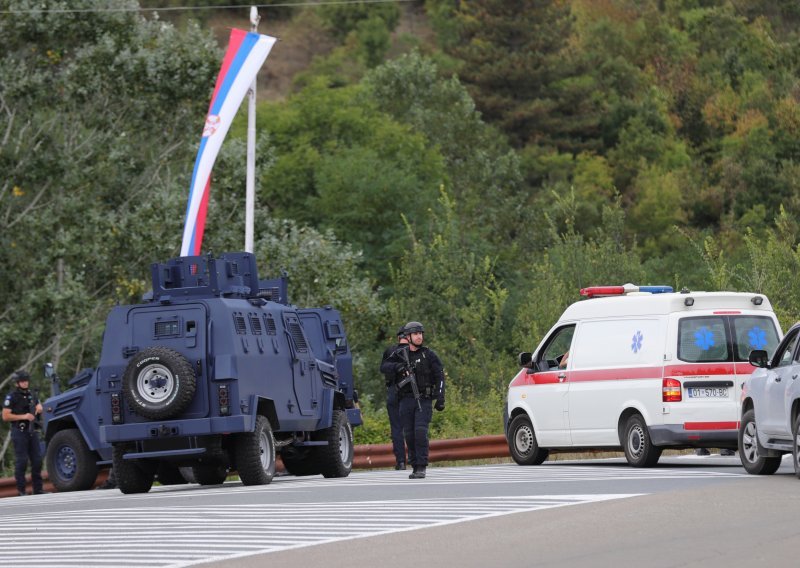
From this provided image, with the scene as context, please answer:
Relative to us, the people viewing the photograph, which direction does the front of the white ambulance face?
facing away from the viewer and to the left of the viewer

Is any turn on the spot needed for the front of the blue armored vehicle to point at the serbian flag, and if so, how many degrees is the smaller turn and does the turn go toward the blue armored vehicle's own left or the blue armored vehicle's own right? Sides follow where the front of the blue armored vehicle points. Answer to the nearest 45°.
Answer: approximately 45° to the blue armored vehicle's own left

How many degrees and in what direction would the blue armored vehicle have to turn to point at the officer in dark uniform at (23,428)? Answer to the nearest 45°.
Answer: approximately 90° to its left

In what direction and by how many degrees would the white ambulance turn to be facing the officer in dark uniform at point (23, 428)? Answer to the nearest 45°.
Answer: approximately 45° to its left

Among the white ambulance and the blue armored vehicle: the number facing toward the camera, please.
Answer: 0

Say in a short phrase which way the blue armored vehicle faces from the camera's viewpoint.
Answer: facing away from the viewer and to the right of the viewer

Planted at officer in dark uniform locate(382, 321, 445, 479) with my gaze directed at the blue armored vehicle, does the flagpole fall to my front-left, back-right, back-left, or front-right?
front-right

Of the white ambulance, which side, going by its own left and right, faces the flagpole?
front

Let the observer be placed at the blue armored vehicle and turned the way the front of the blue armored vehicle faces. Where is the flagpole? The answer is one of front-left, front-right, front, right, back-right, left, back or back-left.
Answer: front-left

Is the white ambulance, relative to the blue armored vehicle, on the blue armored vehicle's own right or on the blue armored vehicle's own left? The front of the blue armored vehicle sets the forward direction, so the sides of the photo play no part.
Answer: on the blue armored vehicle's own right
